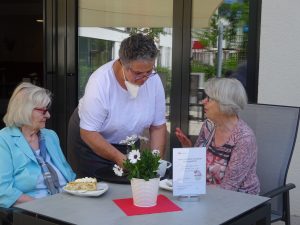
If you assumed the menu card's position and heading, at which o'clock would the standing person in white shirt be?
The standing person in white shirt is roughly at 5 o'clock from the menu card.

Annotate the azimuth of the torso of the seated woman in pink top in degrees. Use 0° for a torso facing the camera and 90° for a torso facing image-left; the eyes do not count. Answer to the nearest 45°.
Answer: approximately 45°

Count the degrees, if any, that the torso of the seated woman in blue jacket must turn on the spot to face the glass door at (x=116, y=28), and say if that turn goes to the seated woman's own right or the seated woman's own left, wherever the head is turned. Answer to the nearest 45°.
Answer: approximately 135° to the seated woman's own left

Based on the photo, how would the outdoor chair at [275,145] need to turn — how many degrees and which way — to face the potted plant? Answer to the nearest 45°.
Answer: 0° — it already faces it

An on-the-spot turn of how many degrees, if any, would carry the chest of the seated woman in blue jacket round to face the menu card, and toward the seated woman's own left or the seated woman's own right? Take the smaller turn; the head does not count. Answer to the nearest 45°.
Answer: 0° — they already face it

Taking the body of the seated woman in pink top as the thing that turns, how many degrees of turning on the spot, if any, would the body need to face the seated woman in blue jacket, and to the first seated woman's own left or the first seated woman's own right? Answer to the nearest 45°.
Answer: approximately 45° to the first seated woman's own right

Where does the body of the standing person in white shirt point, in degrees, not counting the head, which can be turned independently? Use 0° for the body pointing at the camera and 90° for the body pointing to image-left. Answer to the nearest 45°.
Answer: approximately 315°

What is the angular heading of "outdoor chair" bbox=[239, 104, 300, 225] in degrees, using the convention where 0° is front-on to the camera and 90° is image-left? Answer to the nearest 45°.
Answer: approximately 45°
